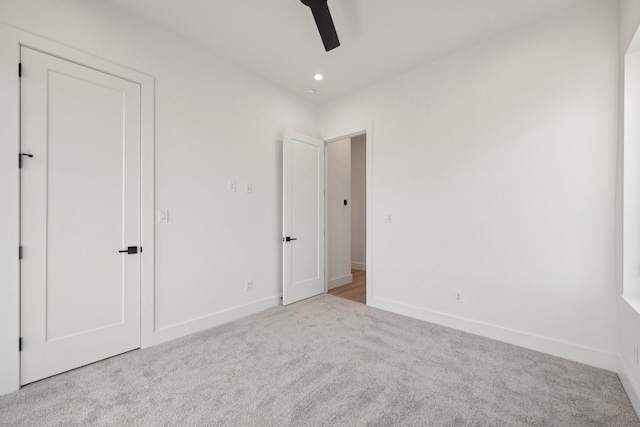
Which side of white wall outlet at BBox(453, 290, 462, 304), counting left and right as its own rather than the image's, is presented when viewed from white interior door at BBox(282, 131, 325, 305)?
right
